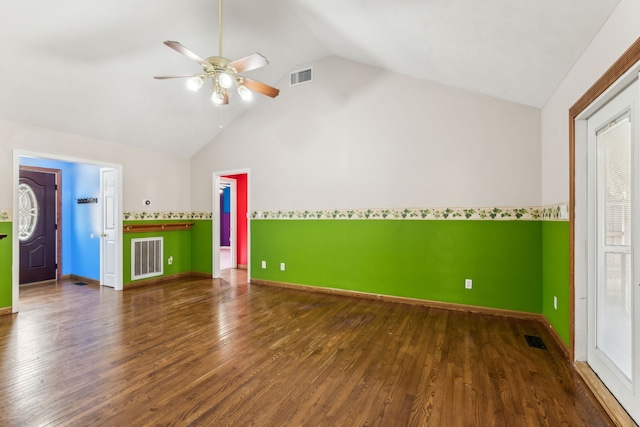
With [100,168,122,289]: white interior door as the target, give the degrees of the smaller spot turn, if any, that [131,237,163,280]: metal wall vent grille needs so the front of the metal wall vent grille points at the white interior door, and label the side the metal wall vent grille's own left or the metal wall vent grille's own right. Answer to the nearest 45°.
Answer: approximately 135° to the metal wall vent grille's own right

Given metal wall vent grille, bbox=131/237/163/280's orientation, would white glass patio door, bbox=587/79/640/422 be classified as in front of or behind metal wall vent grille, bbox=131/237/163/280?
in front

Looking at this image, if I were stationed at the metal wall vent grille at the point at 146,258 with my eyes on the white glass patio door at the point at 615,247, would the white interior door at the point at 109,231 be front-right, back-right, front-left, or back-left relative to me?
back-right

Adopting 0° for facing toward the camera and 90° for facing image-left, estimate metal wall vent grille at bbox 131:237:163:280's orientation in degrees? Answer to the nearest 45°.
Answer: approximately 315°

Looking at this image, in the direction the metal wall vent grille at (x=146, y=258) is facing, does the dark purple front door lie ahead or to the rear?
to the rear

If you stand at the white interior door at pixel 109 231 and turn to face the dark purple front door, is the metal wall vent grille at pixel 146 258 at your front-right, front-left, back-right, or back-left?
back-right
